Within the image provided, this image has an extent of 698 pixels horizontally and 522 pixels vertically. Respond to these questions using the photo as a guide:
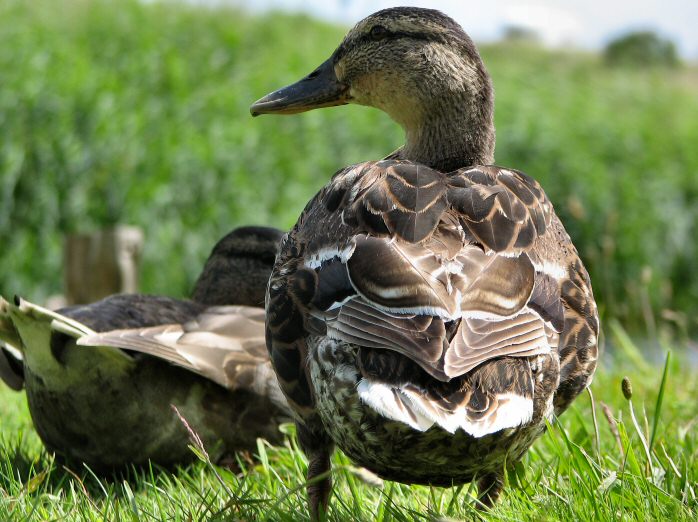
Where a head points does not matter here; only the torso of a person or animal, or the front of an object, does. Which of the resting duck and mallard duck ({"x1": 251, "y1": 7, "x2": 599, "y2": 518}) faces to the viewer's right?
the resting duck

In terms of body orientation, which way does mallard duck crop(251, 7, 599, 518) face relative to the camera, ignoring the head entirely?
away from the camera

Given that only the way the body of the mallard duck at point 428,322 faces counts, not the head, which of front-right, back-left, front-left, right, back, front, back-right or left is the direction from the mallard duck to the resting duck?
front-left

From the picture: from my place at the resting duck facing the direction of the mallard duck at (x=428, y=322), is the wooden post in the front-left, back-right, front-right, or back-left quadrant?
back-left

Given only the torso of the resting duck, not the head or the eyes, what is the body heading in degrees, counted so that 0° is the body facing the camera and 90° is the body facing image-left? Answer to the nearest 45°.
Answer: approximately 270°

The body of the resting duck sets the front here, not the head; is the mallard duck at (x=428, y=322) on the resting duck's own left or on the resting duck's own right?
on the resting duck's own right

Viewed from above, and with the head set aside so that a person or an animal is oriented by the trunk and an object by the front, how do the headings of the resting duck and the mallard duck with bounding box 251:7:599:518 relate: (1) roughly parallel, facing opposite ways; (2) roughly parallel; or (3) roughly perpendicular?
roughly perpendicular

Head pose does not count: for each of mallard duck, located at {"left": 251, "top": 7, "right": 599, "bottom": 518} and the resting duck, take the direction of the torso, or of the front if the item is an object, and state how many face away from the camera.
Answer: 1

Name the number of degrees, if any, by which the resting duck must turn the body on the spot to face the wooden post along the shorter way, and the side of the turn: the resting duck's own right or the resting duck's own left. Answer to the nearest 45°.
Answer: approximately 90° to the resting duck's own left

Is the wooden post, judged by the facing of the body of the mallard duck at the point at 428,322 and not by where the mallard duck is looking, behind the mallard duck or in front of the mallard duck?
in front
